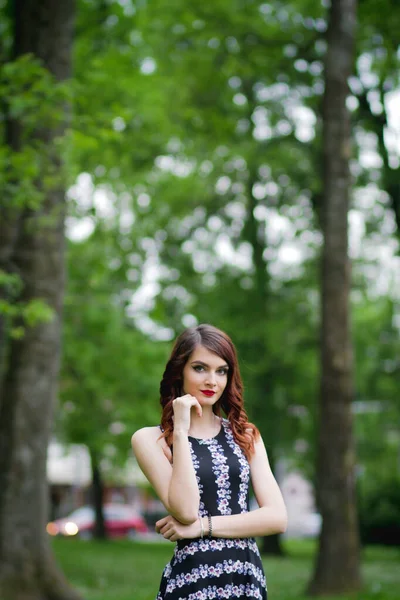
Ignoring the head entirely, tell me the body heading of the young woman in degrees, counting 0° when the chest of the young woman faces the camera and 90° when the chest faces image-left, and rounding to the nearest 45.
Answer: approximately 0°

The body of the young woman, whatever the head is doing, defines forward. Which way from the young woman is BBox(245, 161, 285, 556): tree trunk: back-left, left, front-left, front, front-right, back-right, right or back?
back

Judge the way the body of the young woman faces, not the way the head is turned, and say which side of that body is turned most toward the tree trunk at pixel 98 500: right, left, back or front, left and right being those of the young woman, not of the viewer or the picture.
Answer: back

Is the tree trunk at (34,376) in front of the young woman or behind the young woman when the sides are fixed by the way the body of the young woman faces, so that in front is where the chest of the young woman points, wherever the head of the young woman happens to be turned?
behind

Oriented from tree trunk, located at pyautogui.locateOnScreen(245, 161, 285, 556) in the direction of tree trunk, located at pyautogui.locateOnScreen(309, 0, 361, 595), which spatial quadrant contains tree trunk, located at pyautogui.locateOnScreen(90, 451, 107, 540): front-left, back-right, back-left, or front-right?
back-right

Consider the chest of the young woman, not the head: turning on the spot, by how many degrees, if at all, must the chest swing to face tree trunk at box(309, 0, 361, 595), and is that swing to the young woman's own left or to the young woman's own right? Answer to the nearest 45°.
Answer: approximately 180°
